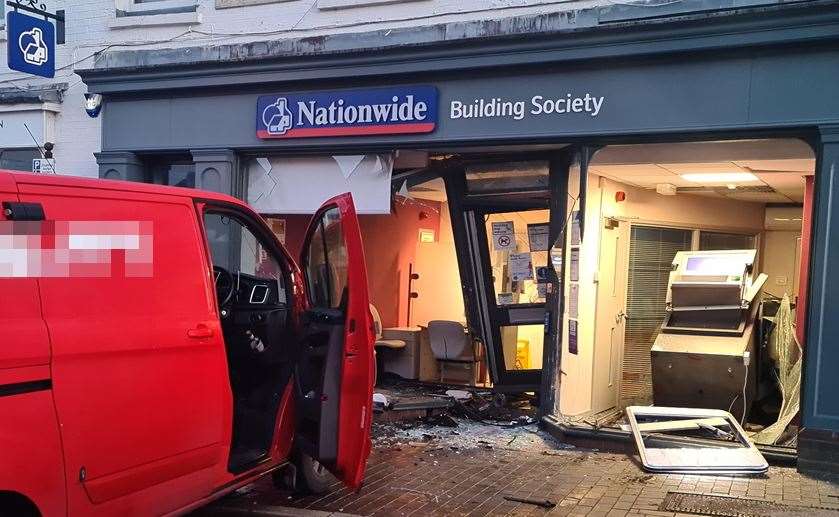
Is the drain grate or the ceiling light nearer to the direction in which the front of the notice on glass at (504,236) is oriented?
the drain grate

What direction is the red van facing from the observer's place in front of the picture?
facing away from the viewer and to the right of the viewer

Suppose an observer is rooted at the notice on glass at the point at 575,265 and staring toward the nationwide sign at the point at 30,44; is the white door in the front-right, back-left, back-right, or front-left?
back-right
